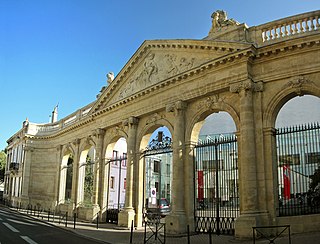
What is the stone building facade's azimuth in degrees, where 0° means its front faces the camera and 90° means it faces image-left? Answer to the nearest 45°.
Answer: approximately 45°
